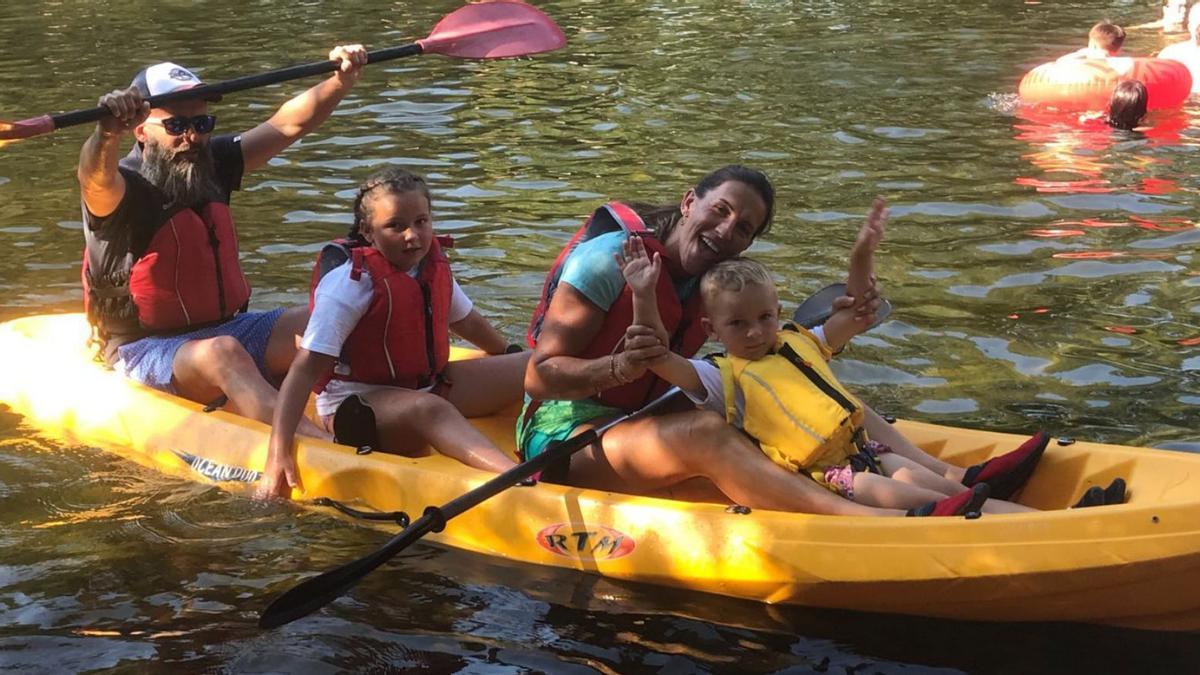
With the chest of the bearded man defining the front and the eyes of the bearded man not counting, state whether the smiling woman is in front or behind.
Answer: in front

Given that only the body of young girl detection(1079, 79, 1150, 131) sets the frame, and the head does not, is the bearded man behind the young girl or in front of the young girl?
behind

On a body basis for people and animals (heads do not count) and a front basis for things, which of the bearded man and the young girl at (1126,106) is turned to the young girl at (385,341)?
the bearded man

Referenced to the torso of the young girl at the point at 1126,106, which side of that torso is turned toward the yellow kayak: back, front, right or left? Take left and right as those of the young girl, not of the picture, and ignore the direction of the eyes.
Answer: back

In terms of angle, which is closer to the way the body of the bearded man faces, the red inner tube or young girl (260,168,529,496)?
the young girl

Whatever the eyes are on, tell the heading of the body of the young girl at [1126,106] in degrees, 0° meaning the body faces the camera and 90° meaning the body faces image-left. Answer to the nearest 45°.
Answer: approximately 180°

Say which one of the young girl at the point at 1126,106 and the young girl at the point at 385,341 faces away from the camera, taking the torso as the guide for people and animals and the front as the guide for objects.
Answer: the young girl at the point at 1126,106

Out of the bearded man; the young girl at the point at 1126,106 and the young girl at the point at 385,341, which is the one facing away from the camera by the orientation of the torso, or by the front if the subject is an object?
the young girl at the point at 1126,106

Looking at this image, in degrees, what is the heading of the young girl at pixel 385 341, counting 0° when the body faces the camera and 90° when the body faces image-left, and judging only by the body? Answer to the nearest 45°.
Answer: approximately 315°

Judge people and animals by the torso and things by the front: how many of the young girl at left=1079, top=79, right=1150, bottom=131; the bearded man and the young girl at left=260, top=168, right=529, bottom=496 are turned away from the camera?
1

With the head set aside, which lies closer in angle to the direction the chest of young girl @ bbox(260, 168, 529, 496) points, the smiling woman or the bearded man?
the smiling woman

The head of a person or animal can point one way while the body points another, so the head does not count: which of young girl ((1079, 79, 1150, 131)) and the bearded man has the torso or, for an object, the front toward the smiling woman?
the bearded man

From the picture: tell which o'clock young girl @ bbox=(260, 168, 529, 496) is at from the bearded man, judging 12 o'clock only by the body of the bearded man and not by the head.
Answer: The young girl is roughly at 12 o'clock from the bearded man.
